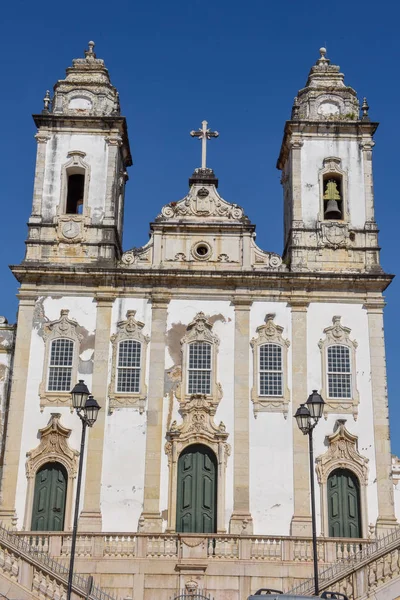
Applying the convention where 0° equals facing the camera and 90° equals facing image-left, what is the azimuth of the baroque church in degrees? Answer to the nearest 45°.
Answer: approximately 0°
